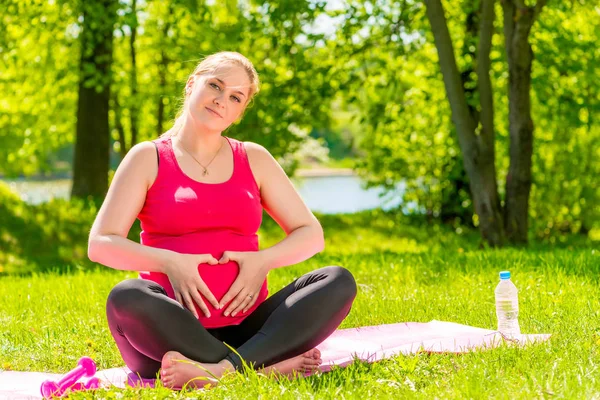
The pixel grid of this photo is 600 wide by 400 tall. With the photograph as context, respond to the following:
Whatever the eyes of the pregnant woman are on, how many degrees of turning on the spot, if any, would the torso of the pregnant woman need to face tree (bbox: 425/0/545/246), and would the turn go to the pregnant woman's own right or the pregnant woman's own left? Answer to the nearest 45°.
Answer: approximately 135° to the pregnant woman's own left

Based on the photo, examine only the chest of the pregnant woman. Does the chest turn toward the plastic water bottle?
no

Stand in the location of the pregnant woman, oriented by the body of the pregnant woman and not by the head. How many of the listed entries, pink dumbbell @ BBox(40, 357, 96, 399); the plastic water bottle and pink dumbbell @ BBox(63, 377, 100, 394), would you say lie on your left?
1

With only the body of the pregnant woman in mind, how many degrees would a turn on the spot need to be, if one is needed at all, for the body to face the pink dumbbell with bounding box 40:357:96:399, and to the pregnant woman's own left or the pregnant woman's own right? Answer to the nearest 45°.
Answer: approximately 45° to the pregnant woman's own right

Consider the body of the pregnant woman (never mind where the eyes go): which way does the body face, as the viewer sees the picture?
toward the camera

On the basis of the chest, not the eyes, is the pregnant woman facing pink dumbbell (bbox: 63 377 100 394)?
no

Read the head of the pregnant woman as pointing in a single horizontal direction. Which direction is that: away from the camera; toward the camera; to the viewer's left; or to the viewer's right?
toward the camera

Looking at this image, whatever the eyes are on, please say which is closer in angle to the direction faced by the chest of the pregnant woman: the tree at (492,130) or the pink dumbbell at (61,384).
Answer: the pink dumbbell

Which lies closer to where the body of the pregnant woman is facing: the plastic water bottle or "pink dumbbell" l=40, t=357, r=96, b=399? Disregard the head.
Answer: the pink dumbbell
